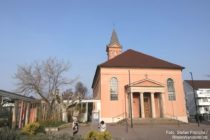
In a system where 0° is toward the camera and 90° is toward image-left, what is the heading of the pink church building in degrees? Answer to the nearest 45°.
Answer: approximately 0°

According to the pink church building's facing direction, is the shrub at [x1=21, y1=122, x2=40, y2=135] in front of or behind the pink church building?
in front
